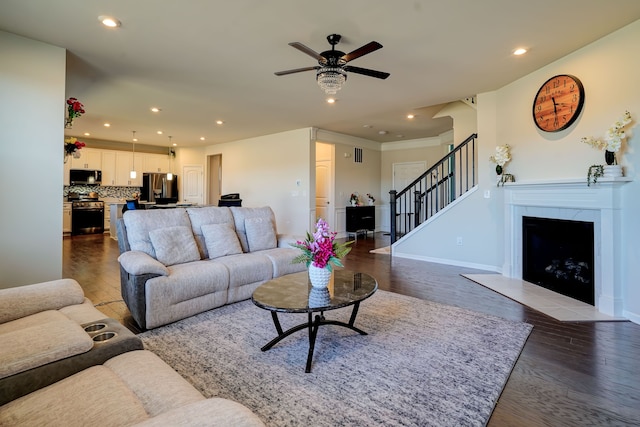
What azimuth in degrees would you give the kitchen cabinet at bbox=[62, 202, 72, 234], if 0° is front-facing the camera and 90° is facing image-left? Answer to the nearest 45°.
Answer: approximately 0°

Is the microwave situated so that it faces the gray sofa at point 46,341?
yes

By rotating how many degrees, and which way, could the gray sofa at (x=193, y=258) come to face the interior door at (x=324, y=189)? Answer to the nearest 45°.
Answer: approximately 90° to its left
